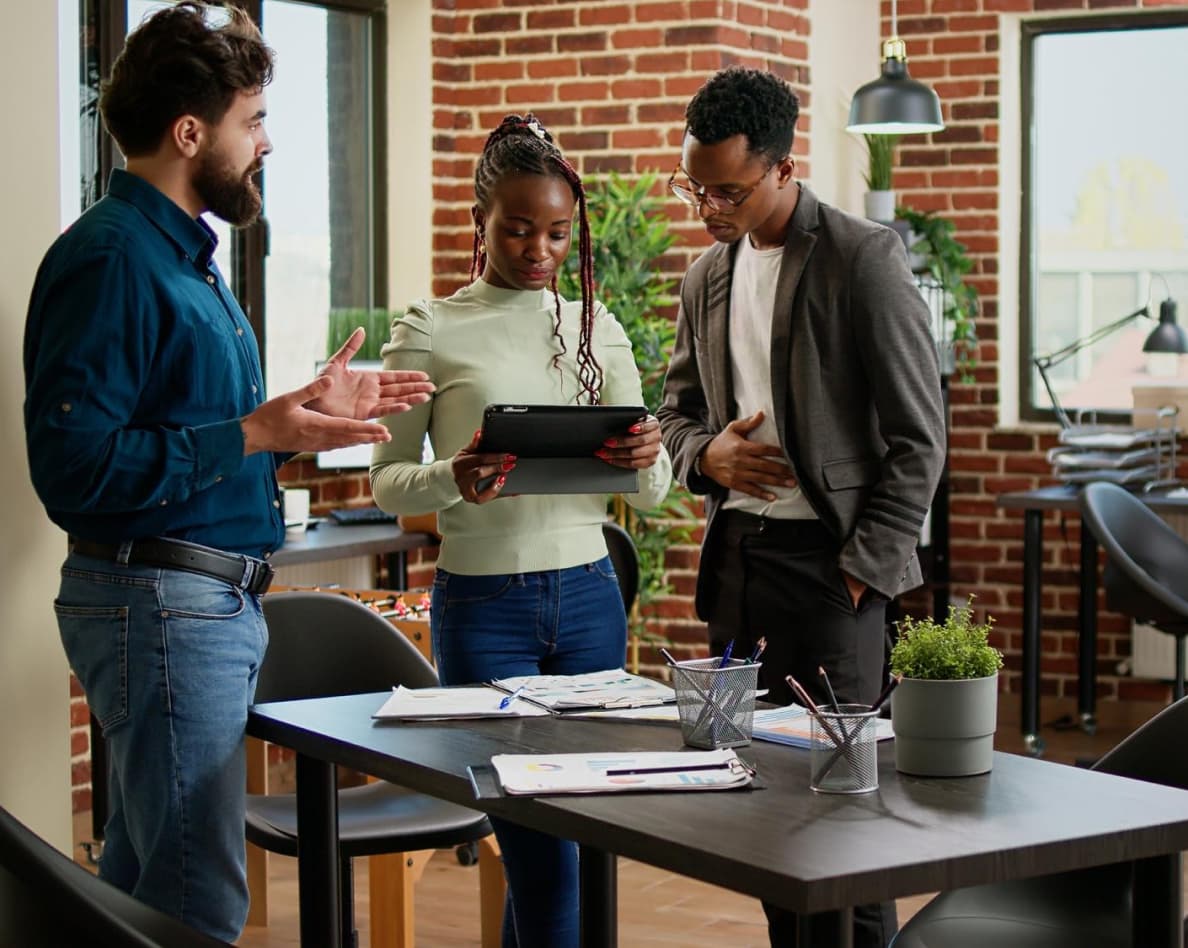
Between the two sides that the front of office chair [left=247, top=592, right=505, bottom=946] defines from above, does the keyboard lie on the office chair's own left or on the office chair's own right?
on the office chair's own left

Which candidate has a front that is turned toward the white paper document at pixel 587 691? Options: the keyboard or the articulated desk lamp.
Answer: the keyboard

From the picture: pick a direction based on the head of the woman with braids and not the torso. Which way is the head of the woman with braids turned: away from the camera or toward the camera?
toward the camera

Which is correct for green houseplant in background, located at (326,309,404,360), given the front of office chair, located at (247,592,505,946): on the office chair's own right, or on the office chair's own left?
on the office chair's own left

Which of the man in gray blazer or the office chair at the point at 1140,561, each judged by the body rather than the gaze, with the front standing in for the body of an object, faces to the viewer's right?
the office chair

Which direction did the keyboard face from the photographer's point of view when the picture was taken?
facing the viewer

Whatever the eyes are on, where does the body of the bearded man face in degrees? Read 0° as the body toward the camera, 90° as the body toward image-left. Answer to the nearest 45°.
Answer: approximately 270°

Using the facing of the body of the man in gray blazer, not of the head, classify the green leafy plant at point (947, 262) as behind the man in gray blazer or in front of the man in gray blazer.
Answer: behind

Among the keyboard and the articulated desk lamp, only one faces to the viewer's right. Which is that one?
the articulated desk lamp

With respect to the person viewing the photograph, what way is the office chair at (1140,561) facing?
facing to the right of the viewer

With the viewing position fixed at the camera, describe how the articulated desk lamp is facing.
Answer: facing to the right of the viewer

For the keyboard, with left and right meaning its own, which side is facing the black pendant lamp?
left

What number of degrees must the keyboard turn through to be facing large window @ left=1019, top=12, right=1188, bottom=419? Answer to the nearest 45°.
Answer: approximately 90° to its left

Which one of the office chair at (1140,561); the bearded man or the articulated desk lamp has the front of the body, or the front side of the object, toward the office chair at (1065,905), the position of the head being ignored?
the bearded man

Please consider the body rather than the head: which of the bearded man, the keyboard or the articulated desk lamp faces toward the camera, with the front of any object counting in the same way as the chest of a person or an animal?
the keyboard
